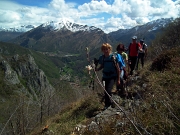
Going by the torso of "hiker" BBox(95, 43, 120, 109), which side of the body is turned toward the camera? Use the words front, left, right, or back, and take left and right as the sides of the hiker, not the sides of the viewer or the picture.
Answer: front
